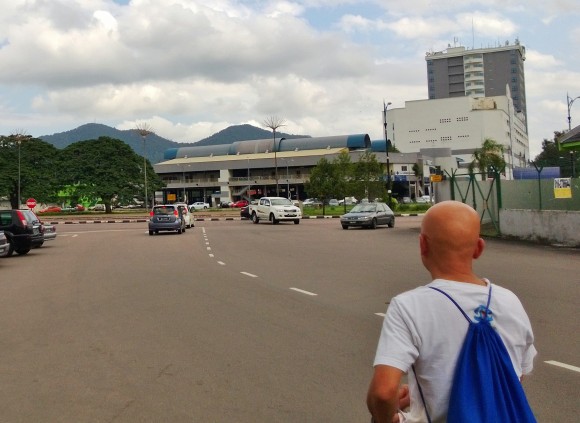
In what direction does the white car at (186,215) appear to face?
away from the camera

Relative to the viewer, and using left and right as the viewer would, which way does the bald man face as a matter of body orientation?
facing away from the viewer

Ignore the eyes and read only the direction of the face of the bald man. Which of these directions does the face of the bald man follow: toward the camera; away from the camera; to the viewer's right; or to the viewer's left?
away from the camera

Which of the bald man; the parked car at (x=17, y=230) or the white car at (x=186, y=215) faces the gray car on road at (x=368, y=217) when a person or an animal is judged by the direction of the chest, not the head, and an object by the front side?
the bald man

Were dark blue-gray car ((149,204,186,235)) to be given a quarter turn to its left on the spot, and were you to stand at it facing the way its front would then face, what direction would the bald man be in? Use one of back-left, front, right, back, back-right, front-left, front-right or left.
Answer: left

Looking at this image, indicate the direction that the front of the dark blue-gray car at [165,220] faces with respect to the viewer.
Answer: facing away from the viewer

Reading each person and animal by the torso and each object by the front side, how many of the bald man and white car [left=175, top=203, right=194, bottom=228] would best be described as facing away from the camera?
2
